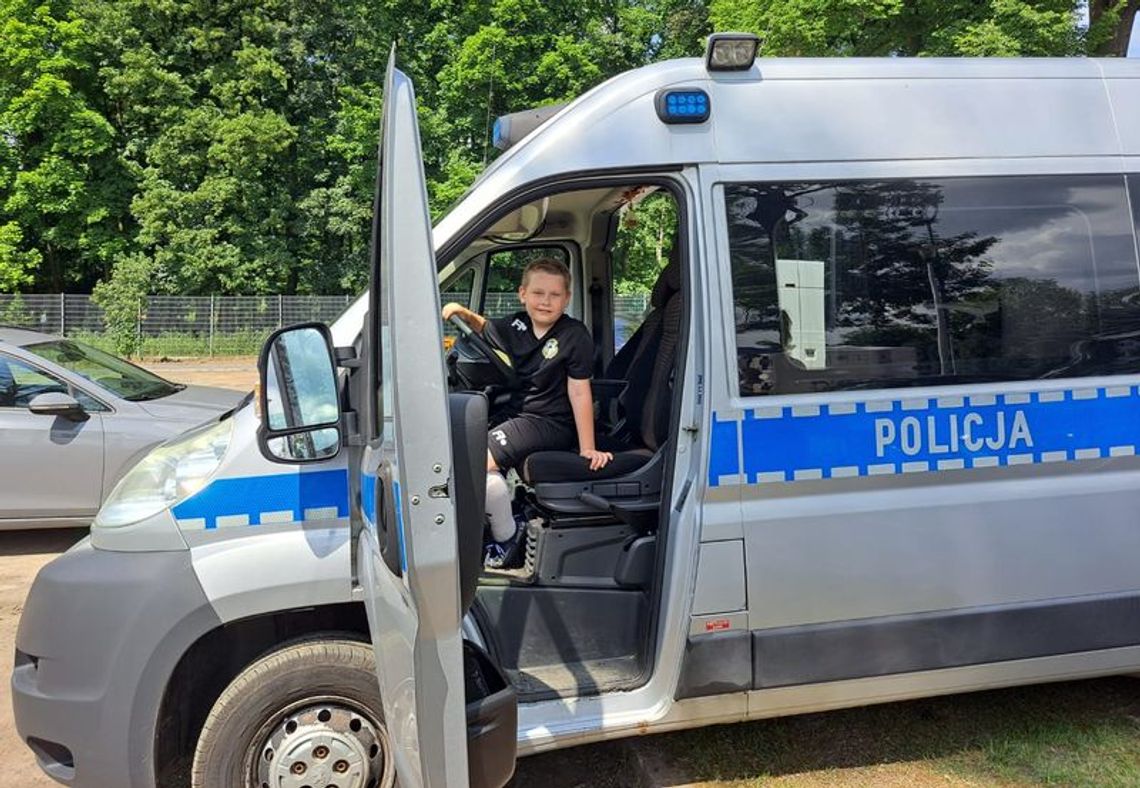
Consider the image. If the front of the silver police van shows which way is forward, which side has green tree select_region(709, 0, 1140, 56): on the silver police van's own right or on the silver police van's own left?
on the silver police van's own right

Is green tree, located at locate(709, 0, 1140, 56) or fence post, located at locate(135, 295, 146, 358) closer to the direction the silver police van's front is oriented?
the fence post

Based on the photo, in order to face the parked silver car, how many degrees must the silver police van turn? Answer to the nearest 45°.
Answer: approximately 45° to its right

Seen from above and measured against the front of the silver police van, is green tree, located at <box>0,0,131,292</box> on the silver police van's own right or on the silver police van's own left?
on the silver police van's own right

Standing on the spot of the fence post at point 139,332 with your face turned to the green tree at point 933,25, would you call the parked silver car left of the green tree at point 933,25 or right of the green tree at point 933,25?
right

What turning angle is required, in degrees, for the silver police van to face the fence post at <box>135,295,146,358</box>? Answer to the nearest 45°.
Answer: approximately 45° to its right

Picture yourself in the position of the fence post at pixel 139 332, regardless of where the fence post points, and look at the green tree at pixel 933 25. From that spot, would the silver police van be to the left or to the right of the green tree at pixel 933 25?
right

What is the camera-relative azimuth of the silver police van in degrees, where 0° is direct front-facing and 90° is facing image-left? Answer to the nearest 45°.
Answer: approximately 90°
